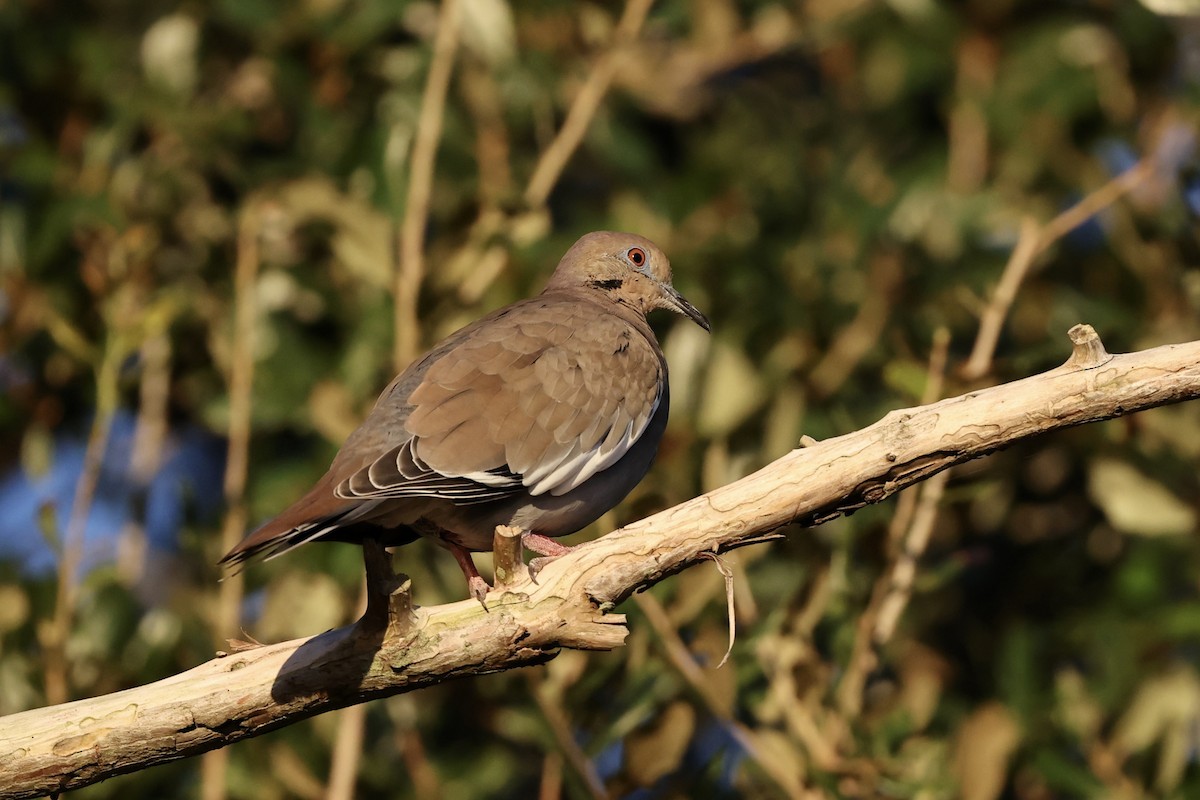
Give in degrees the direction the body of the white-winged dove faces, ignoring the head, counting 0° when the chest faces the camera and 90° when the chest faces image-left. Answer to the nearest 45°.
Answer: approximately 270°
